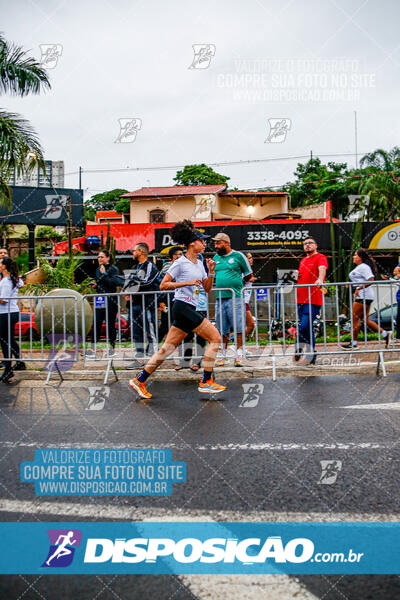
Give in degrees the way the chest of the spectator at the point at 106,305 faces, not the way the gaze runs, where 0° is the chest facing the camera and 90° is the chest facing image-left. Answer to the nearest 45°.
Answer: approximately 45°

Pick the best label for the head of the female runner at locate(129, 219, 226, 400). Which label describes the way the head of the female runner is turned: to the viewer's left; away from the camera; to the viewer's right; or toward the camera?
to the viewer's right

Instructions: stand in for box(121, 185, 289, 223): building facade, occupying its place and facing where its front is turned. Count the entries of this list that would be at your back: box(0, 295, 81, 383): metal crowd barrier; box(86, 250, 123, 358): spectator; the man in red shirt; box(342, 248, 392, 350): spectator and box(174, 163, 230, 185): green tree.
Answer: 1

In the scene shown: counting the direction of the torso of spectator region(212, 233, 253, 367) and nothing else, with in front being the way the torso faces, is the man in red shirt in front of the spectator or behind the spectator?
behind

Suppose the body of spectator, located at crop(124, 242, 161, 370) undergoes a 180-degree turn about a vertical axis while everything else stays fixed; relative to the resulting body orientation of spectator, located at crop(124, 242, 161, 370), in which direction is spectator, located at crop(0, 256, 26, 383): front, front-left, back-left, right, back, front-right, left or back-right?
back-left

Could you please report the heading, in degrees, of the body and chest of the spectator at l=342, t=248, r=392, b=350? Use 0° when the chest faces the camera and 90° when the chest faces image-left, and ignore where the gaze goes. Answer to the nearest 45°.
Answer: approximately 90°

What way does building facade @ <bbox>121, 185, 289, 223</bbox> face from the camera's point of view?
toward the camera

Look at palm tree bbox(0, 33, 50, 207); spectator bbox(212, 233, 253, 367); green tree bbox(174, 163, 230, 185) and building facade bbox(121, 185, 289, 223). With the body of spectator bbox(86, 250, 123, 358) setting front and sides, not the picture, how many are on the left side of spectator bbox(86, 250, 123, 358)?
1

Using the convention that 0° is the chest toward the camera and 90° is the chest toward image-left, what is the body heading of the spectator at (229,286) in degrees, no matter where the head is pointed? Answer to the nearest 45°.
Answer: approximately 45°

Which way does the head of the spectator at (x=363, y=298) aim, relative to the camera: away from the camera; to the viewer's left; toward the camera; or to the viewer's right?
to the viewer's left
